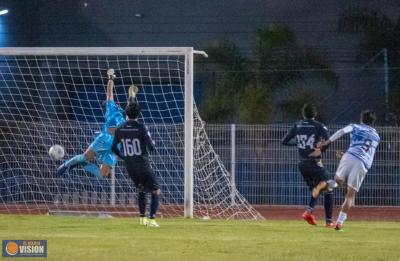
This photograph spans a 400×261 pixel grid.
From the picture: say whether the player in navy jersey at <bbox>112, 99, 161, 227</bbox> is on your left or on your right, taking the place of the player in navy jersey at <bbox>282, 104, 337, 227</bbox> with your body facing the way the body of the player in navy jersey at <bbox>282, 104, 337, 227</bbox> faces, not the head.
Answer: on your left

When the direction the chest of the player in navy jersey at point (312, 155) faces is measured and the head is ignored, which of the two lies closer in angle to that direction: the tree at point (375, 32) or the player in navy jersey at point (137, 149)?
the tree

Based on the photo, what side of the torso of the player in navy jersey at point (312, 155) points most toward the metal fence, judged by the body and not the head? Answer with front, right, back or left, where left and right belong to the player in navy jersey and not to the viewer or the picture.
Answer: front

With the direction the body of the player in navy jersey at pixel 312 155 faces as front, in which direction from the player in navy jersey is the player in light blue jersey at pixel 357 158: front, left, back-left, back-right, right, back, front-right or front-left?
back-right

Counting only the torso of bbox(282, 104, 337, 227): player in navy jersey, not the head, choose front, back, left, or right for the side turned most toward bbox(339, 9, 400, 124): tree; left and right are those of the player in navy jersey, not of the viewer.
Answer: front

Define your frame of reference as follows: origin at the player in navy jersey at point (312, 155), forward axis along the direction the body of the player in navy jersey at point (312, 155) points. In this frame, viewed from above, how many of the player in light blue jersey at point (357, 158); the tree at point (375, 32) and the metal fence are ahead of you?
2

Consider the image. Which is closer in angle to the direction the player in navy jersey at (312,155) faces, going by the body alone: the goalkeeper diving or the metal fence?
the metal fence

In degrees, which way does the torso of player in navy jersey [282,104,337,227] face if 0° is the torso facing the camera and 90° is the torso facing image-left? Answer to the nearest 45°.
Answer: approximately 180°

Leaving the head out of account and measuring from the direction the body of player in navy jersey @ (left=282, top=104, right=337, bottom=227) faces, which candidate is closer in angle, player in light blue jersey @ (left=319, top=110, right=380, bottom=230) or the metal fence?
the metal fence

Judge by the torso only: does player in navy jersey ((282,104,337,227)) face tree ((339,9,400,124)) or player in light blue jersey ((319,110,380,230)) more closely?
the tree
